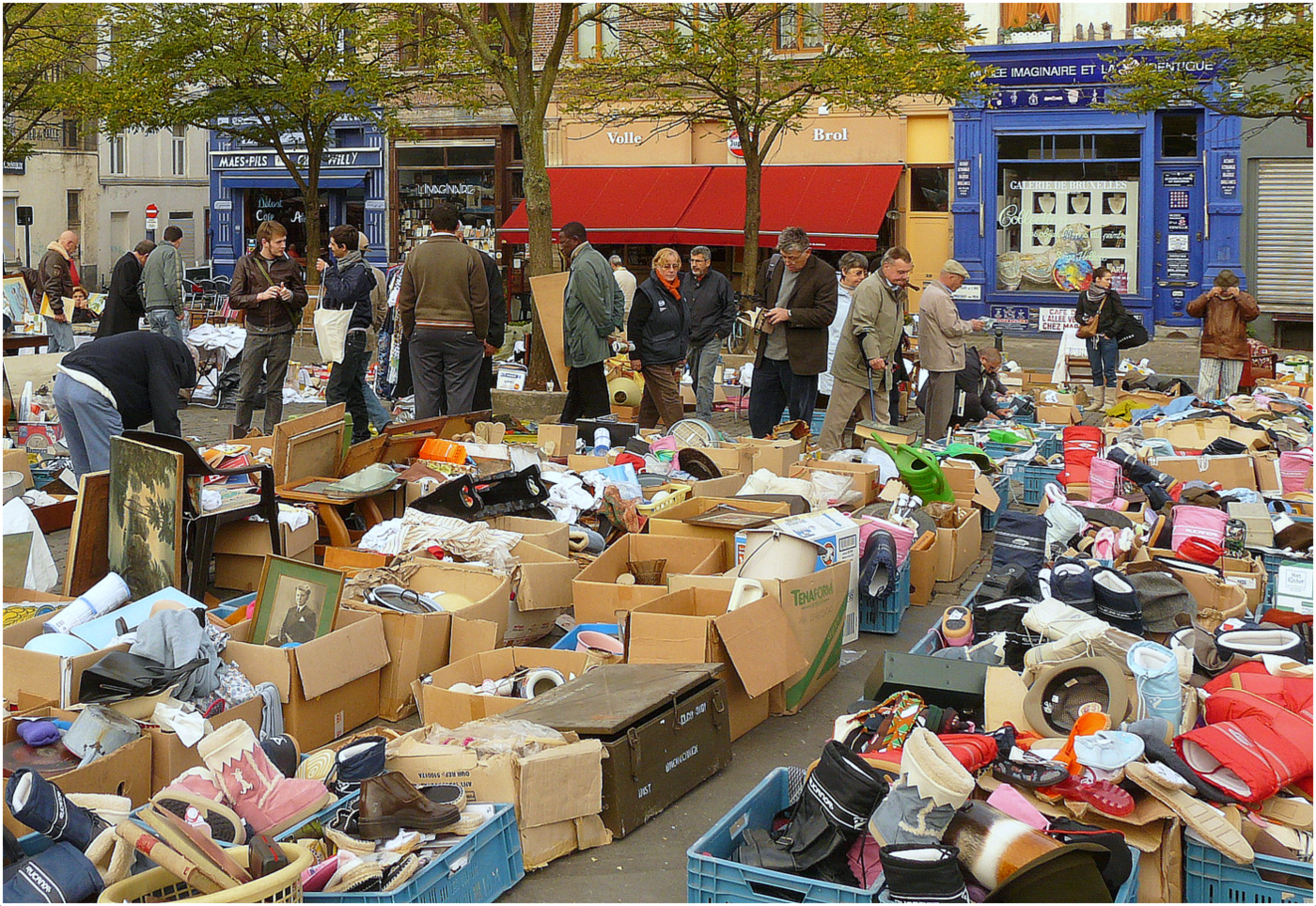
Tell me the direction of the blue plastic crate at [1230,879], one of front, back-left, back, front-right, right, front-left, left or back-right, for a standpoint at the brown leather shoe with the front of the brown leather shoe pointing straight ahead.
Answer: front

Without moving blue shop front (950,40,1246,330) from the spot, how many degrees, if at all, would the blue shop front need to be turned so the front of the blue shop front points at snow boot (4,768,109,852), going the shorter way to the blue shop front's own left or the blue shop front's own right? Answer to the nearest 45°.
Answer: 0° — it already faces it

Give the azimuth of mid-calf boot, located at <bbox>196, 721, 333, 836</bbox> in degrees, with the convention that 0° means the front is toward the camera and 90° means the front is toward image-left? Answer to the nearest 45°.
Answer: approximately 270°

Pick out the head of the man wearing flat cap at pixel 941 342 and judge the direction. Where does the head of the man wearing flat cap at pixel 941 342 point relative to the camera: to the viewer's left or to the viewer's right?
to the viewer's right

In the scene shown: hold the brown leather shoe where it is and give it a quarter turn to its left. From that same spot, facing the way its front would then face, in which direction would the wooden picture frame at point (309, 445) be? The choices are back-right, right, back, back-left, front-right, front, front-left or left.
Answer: front

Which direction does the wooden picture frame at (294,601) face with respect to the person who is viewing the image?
facing the viewer

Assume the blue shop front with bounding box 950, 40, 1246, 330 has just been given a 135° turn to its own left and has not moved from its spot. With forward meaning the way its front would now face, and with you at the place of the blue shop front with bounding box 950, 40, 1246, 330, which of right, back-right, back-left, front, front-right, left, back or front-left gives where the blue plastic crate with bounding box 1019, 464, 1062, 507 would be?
back-right

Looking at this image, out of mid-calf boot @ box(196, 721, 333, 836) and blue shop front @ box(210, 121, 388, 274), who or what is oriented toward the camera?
the blue shop front

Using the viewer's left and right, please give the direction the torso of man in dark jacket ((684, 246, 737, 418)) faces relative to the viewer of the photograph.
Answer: facing the viewer and to the left of the viewer

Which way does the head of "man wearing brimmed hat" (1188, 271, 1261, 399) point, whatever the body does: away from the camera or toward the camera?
toward the camera

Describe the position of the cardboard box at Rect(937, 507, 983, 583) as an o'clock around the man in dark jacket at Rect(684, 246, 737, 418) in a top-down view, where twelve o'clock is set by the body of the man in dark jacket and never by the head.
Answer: The cardboard box is roughly at 10 o'clock from the man in dark jacket.

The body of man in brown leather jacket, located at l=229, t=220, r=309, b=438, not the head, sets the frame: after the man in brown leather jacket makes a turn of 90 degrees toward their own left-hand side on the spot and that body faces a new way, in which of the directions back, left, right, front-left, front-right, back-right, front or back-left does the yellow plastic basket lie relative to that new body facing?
right

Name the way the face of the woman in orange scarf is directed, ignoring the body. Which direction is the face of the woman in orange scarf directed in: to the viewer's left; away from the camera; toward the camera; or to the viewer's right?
toward the camera

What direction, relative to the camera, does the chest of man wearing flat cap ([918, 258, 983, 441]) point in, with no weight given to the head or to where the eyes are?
to the viewer's right
